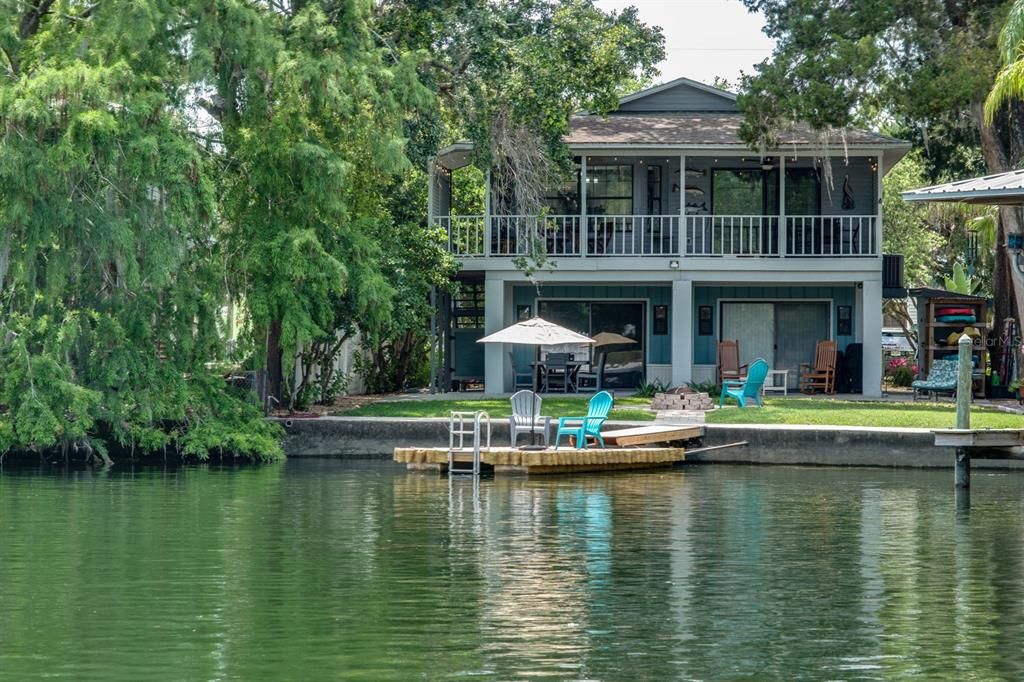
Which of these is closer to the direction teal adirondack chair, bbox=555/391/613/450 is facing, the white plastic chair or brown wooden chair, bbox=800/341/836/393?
the white plastic chair

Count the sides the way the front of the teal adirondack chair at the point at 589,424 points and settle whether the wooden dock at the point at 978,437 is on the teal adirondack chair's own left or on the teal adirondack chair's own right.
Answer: on the teal adirondack chair's own left

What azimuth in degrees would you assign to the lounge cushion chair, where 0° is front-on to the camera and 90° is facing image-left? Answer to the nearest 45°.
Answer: approximately 45°

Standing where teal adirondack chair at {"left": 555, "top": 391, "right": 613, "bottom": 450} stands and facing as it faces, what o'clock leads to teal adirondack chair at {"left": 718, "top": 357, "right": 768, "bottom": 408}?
teal adirondack chair at {"left": 718, "top": 357, "right": 768, "bottom": 408} is roughly at 6 o'clock from teal adirondack chair at {"left": 555, "top": 391, "right": 613, "bottom": 450}.

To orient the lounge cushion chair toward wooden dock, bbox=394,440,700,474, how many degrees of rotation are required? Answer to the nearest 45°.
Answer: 0° — it already faces it

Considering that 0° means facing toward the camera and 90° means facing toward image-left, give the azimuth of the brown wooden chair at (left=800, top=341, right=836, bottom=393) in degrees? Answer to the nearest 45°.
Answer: approximately 45°

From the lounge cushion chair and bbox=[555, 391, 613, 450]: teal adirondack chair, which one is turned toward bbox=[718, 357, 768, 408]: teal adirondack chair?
the lounge cushion chair

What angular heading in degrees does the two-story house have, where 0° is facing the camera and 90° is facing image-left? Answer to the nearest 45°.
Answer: approximately 0°
